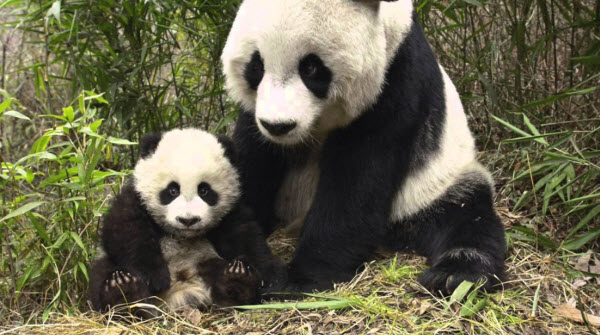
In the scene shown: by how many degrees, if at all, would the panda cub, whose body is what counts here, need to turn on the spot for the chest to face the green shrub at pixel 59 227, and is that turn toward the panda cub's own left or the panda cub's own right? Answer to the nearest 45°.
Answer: approximately 135° to the panda cub's own right

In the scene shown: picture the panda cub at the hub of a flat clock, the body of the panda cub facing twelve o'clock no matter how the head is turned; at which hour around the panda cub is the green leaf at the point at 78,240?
The green leaf is roughly at 4 o'clock from the panda cub.

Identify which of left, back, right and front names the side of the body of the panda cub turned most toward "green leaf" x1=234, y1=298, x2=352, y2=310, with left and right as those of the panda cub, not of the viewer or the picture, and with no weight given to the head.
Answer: left

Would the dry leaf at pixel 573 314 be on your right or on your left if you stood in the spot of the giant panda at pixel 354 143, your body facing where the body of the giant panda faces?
on your left

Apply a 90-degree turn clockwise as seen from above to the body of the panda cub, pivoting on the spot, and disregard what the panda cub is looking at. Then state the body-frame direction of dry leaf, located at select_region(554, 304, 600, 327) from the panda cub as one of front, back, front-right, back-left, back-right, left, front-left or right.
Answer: back

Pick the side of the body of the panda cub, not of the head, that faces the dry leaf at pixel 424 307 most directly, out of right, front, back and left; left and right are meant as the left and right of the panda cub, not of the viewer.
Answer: left

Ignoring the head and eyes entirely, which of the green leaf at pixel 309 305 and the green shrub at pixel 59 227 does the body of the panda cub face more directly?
the green leaf

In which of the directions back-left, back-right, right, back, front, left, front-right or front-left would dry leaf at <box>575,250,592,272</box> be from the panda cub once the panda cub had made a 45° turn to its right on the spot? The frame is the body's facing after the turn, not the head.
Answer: back-left

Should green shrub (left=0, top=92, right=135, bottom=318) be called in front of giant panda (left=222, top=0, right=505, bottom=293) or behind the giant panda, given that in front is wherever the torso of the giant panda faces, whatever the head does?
in front
